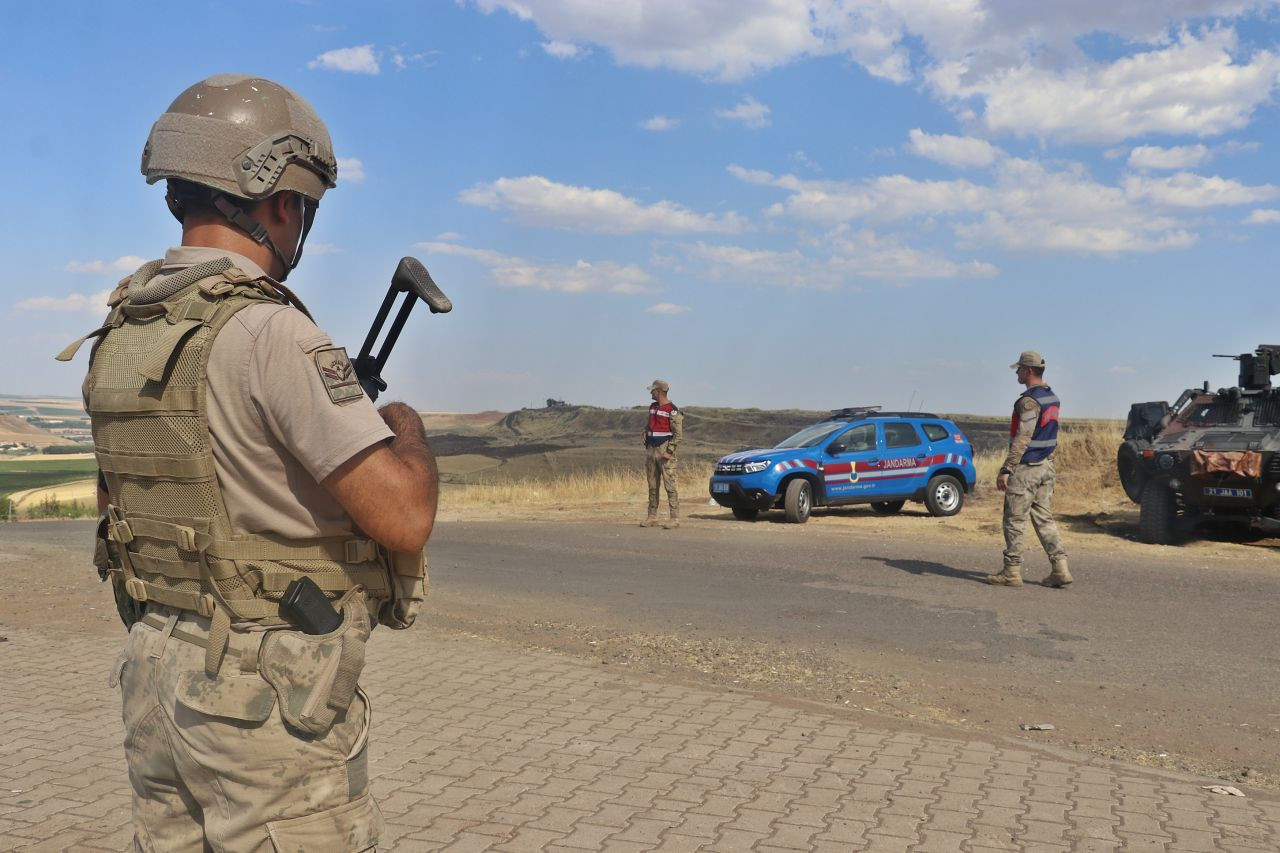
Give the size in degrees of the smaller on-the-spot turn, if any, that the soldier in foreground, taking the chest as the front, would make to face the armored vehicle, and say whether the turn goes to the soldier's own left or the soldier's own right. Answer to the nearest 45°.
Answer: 0° — they already face it

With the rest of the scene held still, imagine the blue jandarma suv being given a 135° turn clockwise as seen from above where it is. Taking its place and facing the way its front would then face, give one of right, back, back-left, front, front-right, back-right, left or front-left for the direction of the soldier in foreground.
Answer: back

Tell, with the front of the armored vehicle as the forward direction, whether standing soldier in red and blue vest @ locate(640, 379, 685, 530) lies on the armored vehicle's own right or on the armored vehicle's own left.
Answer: on the armored vehicle's own right

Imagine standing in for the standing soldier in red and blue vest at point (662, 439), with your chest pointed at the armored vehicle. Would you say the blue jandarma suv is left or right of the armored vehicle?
left

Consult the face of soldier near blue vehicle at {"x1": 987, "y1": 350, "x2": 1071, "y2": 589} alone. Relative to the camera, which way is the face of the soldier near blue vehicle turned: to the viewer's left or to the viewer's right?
to the viewer's left

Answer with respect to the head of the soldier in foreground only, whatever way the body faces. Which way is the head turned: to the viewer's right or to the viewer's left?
to the viewer's right

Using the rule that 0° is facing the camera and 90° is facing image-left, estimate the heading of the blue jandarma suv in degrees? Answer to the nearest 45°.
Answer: approximately 45°

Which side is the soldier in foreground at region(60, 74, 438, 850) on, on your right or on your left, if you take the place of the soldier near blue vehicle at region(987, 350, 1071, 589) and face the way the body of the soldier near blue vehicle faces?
on your left

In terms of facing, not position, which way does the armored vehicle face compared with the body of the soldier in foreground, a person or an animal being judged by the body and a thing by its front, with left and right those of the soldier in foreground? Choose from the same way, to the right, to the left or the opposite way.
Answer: the opposite way

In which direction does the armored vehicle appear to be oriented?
toward the camera

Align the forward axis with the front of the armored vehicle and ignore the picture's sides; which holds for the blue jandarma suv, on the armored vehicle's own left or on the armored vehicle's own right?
on the armored vehicle's own right

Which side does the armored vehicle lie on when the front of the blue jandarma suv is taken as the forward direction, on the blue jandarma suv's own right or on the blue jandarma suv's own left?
on the blue jandarma suv's own left

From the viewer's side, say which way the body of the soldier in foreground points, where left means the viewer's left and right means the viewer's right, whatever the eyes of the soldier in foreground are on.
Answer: facing away from the viewer and to the right of the viewer

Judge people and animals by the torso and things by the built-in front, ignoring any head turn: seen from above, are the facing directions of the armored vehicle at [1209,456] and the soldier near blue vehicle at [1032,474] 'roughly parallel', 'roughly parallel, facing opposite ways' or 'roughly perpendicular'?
roughly perpendicular
